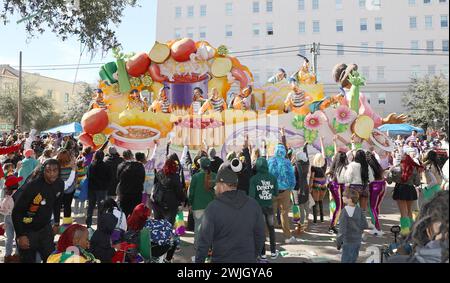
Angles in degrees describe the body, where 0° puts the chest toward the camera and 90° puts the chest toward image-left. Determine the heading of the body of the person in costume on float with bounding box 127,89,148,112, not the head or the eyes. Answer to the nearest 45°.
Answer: approximately 0°

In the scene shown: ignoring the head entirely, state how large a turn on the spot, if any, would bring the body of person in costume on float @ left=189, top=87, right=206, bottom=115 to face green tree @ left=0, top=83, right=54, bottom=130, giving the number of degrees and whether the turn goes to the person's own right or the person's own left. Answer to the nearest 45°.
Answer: approximately 135° to the person's own right

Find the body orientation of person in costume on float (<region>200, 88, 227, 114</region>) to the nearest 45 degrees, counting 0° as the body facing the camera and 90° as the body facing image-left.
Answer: approximately 0°

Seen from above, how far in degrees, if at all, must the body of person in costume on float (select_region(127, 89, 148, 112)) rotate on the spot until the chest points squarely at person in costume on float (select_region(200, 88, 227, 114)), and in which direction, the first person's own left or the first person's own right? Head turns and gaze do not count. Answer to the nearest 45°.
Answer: approximately 90° to the first person's own left

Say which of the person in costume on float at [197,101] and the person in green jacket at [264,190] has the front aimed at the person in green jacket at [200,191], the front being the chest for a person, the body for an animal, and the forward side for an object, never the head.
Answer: the person in costume on float

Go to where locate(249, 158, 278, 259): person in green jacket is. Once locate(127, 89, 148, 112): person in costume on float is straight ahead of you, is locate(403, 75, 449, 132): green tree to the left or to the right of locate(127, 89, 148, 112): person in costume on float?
right
